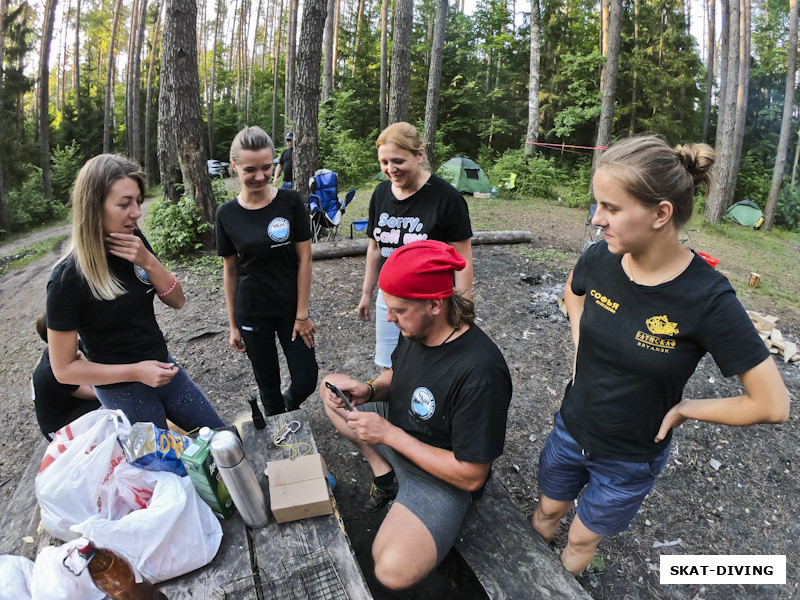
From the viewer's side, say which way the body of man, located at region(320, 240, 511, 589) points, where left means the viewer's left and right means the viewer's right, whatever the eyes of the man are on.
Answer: facing the viewer and to the left of the viewer

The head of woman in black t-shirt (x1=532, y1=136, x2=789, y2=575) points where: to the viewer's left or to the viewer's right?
to the viewer's left

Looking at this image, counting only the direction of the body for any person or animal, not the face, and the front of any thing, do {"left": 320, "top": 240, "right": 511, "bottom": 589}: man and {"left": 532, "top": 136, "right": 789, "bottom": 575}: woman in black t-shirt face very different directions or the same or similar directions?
same or similar directions

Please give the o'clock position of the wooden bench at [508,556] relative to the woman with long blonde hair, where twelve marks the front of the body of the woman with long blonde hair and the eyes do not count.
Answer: The wooden bench is roughly at 12 o'clock from the woman with long blonde hair.

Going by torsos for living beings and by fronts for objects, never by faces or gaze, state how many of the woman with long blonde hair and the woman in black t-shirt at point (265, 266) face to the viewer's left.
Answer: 0

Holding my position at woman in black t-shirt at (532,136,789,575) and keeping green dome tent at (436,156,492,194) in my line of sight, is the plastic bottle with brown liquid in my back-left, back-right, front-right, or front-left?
back-left

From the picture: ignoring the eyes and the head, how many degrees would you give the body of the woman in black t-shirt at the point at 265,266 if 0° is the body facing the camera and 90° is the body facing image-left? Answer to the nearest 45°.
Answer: approximately 0°

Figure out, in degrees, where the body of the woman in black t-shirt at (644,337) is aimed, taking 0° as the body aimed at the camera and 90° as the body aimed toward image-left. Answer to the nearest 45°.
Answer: approximately 45°

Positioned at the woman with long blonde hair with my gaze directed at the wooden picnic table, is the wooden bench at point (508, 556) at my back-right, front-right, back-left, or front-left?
front-left

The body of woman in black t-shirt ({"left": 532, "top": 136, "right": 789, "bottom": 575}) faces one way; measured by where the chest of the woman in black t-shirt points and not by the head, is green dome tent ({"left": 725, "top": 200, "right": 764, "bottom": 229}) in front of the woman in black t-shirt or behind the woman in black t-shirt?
behind

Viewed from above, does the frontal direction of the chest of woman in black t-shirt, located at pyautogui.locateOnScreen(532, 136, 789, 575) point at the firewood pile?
no
